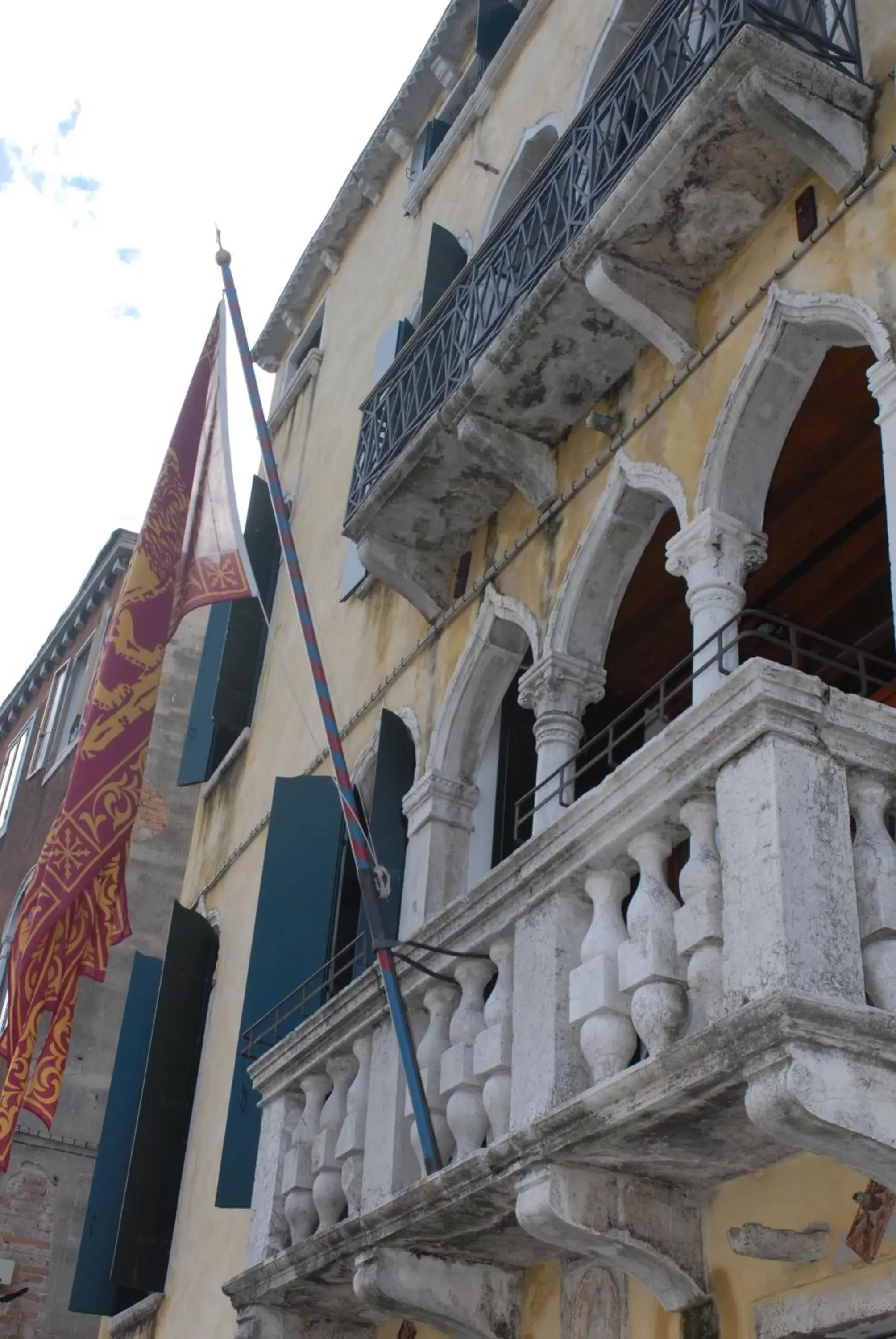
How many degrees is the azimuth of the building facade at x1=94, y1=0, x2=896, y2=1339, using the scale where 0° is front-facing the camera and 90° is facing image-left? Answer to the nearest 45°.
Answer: approximately 45°

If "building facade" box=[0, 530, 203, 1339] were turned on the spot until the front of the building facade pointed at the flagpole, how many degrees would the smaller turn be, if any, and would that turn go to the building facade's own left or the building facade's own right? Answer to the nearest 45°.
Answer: approximately 45° to the building facade's own left

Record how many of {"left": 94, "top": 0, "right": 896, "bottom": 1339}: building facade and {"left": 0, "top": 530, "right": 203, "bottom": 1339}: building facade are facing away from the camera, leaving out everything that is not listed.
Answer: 0

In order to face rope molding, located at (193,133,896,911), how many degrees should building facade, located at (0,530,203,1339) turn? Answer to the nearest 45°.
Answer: approximately 45° to its left
